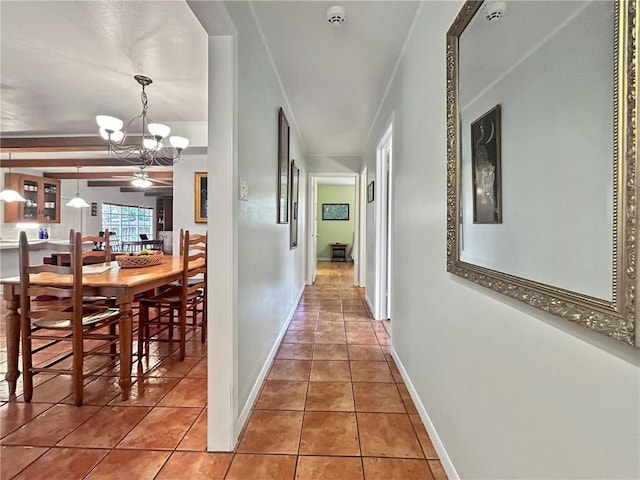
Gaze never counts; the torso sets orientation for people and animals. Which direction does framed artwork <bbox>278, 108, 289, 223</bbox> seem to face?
to the viewer's right

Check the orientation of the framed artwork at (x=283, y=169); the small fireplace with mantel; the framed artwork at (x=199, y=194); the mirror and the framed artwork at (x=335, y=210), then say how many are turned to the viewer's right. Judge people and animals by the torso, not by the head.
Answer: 1

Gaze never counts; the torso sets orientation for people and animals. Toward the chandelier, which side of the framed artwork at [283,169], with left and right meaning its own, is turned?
back

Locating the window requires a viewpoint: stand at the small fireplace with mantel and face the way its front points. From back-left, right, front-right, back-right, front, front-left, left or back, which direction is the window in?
right

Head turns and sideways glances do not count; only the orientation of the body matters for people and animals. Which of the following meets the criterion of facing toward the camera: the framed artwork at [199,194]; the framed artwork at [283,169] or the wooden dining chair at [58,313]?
the framed artwork at [199,194]

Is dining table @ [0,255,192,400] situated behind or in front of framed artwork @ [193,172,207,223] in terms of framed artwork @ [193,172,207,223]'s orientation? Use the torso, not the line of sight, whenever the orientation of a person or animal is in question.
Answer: in front

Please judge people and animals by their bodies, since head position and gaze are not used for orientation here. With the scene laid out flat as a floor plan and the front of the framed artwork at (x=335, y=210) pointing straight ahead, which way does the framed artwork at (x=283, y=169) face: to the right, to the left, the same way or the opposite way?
to the left

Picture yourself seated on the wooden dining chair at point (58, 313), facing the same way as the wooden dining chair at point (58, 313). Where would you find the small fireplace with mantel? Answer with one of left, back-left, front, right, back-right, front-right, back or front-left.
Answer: front

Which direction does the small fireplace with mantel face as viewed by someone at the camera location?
facing the viewer

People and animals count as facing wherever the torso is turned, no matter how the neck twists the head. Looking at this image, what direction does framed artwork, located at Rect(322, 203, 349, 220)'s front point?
toward the camera

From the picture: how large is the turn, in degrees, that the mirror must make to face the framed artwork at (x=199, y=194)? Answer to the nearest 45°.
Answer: approximately 90° to its right
